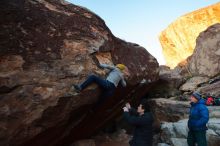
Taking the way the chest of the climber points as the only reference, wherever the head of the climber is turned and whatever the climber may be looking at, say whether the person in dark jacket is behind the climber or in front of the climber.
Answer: behind

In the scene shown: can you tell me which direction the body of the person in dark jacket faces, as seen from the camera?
to the viewer's left

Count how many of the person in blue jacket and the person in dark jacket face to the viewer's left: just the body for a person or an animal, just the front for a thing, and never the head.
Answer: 2

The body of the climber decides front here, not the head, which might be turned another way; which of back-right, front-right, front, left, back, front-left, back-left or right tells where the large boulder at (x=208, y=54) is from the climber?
right

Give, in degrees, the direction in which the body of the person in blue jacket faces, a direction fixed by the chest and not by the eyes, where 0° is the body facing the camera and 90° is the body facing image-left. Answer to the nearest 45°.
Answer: approximately 90°

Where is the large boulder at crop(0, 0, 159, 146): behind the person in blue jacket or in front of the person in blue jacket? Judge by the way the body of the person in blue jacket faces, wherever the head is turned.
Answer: in front

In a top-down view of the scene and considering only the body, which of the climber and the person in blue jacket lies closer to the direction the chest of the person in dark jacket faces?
the climber

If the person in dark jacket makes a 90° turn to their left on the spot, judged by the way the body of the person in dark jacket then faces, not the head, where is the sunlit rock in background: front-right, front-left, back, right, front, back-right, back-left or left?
back

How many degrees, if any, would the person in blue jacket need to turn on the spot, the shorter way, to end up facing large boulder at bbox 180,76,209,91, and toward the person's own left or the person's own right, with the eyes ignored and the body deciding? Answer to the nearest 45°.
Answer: approximately 90° to the person's own right

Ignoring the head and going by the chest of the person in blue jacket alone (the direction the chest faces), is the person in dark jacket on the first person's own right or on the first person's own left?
on the first person's own left

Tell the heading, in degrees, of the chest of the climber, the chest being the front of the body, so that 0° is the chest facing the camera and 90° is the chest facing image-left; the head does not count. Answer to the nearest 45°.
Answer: approximately 135°

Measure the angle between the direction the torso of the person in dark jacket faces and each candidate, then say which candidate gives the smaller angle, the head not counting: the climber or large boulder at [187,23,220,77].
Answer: the climber
